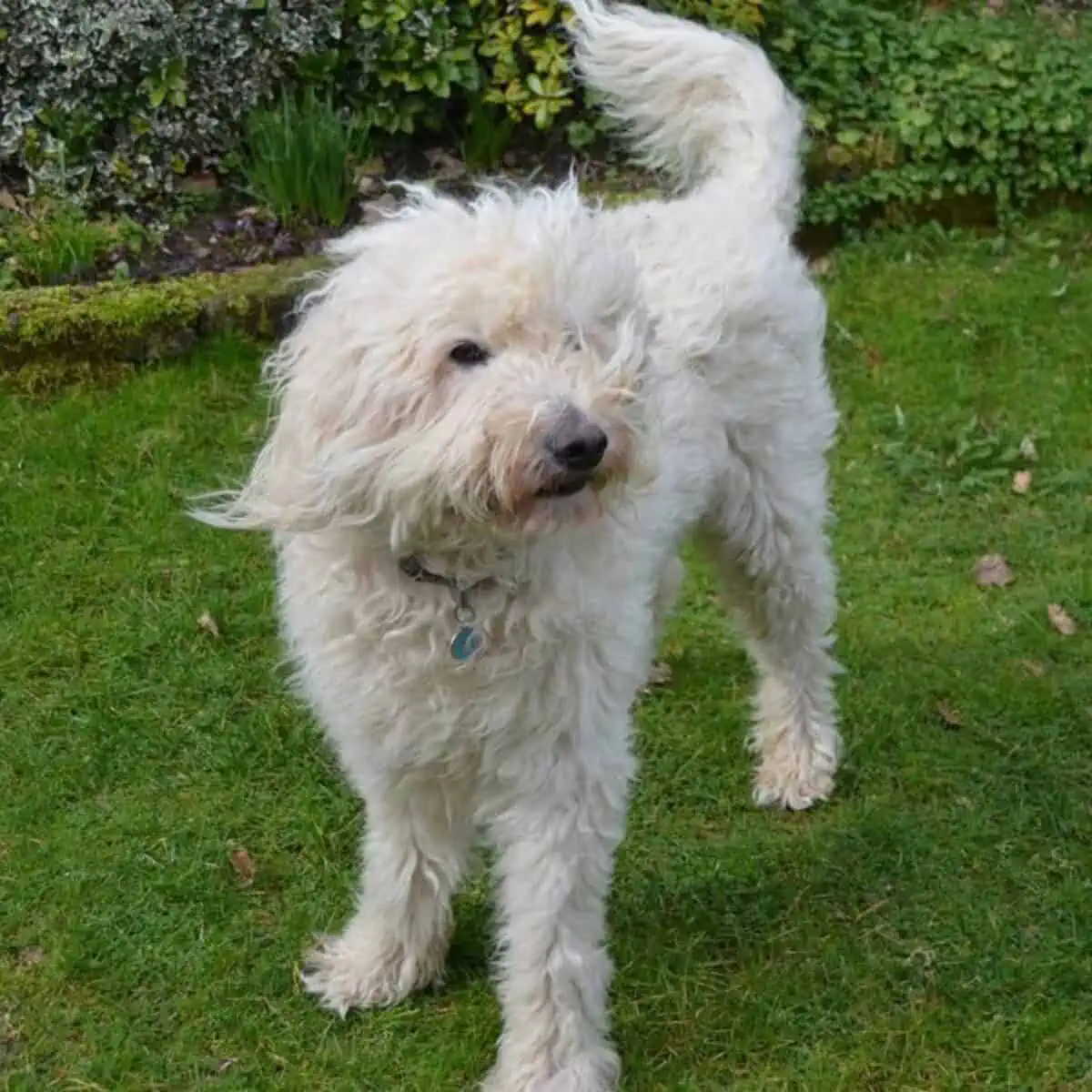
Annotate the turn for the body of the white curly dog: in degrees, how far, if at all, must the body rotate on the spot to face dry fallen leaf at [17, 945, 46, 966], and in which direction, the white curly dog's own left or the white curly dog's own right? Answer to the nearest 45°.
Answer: approximately 45° to the white curly dog's own right

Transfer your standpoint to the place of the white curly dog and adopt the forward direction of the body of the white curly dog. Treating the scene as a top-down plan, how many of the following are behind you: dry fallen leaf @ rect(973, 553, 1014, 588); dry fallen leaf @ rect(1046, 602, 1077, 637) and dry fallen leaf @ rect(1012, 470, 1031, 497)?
3

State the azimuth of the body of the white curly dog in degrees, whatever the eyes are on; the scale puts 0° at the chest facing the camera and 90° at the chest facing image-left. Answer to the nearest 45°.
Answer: approximately 45°

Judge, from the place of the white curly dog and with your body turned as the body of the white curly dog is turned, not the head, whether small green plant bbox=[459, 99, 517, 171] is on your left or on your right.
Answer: on your right

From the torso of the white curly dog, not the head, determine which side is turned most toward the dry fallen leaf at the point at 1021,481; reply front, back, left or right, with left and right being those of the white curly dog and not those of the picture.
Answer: back

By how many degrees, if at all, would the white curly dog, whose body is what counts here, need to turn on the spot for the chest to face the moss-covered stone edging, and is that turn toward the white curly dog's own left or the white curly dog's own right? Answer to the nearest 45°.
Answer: approximately 90° to the white curly dog's own right

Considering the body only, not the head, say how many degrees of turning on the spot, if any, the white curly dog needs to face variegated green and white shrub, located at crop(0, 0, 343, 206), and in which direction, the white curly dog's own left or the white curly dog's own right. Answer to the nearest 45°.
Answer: approximately 90° to the white curly dog's own right

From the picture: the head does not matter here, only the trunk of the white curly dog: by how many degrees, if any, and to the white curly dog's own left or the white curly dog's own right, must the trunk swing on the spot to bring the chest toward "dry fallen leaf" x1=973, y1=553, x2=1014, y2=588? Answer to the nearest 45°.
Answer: approximately 180°

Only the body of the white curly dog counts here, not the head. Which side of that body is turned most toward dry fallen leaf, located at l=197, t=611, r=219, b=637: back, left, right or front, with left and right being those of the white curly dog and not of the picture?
right
